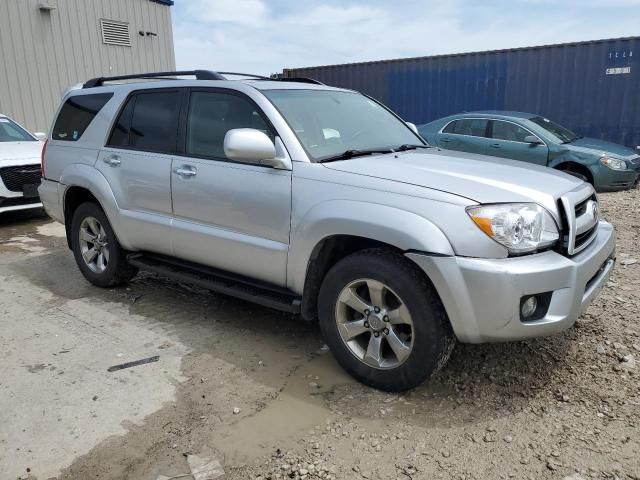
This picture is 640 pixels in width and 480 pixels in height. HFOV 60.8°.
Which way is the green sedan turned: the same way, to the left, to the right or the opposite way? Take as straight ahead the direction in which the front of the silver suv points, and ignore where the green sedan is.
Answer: the same way

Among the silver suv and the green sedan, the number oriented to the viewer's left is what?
0

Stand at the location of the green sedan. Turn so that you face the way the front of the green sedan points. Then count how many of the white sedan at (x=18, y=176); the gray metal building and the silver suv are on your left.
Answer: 0

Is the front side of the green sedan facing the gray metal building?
no

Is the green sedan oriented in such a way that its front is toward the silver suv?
no

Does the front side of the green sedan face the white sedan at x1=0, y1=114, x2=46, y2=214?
no

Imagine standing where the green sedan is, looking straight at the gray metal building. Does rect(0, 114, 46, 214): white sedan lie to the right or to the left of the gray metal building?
left

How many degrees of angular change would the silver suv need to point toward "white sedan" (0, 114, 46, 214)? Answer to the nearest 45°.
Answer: approximately 180°

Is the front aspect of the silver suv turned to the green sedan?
no
